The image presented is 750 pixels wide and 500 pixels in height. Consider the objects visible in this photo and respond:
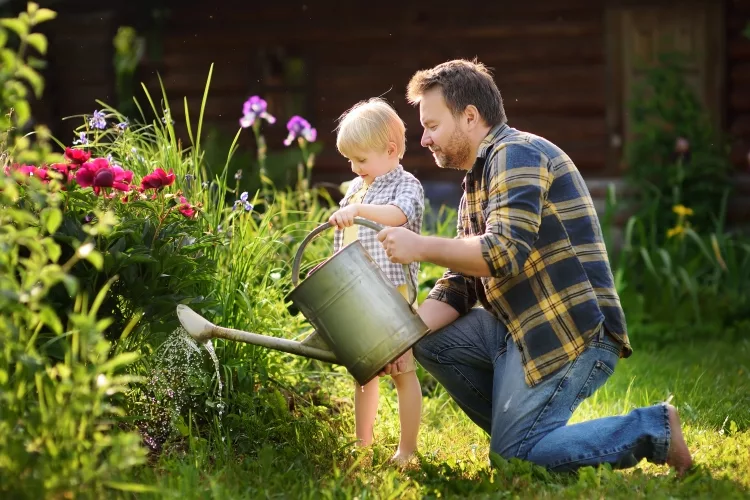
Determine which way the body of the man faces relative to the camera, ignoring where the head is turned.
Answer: to the viewer's left

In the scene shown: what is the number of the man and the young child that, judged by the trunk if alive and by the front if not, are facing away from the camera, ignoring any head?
0

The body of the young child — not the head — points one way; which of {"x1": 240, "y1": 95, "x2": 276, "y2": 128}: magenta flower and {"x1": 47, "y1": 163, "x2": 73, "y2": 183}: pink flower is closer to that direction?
the pink flower

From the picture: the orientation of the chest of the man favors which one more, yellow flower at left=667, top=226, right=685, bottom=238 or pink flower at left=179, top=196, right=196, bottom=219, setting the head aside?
the pink flower

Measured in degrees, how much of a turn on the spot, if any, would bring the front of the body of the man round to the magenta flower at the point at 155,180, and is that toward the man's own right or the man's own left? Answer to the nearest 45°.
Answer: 0° — they already face it

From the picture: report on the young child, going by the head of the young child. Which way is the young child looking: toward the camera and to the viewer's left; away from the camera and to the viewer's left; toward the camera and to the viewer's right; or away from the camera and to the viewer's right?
toward the camera and to the viewer's left

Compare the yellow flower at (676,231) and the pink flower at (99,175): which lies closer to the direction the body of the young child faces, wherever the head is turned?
the pink flower

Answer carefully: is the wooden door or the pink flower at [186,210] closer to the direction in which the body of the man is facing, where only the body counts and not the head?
the pink flower

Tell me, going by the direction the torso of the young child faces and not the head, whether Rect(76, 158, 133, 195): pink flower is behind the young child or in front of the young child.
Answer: in front

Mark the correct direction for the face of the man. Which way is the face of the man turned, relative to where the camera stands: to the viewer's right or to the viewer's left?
to the viewer's left

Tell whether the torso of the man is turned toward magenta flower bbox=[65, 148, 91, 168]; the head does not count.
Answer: yes

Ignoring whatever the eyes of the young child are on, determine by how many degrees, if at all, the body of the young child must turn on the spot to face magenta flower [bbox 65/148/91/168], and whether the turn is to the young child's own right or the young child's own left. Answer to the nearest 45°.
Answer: approximately 45° to the young child's own right

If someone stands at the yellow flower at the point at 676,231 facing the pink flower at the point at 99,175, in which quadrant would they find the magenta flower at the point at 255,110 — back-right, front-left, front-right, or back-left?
front-right

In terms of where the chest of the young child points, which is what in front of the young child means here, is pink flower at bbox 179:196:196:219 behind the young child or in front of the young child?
in front

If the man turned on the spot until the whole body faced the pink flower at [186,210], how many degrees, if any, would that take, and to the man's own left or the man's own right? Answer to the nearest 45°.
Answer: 0° — they already face it
